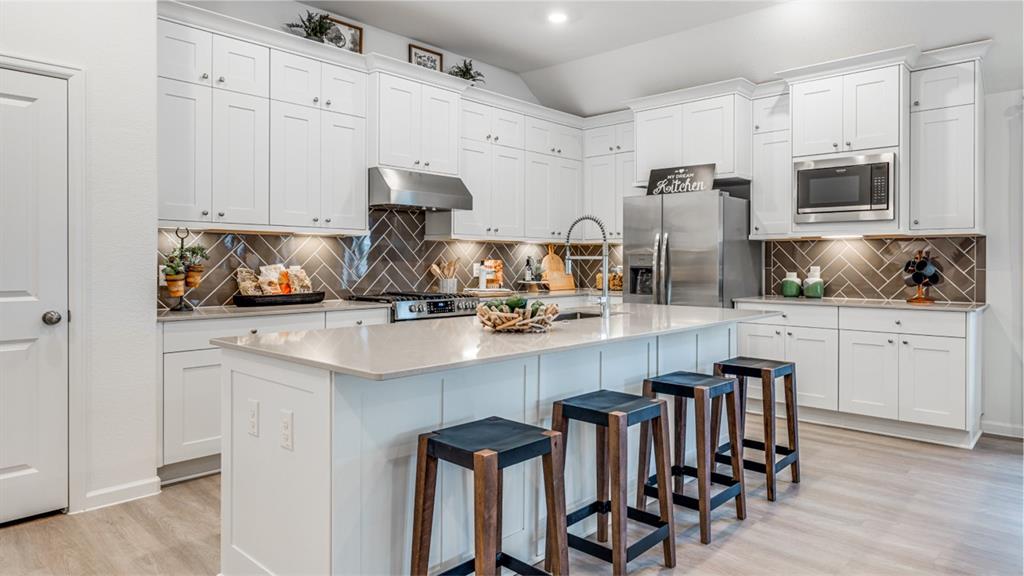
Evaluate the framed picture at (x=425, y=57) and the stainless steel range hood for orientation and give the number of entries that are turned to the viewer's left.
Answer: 0

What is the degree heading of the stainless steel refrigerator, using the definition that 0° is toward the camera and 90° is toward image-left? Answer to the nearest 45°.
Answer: approximately 45°

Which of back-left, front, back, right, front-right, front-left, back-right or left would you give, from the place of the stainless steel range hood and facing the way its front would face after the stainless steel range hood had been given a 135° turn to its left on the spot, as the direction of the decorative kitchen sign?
right

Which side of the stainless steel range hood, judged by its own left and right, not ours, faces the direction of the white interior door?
right

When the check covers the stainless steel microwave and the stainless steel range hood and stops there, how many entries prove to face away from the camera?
0

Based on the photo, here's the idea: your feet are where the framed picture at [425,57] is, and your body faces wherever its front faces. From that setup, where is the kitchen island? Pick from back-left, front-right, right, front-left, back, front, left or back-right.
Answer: front-right

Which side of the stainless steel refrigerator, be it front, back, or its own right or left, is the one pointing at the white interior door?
front

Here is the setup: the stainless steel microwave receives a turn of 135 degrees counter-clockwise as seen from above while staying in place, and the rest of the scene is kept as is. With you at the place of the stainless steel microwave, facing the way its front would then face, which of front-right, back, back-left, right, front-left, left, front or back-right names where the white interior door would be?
back-right

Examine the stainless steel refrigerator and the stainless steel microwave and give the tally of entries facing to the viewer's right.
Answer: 0

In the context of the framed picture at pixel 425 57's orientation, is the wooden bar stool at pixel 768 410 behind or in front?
in front

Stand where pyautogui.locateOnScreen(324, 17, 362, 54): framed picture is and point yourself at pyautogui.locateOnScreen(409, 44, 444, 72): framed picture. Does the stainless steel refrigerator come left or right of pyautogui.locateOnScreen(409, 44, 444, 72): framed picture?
right

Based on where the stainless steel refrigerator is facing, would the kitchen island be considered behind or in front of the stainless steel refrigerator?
in front

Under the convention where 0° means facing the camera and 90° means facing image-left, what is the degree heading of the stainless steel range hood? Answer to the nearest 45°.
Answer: approximately 315°
